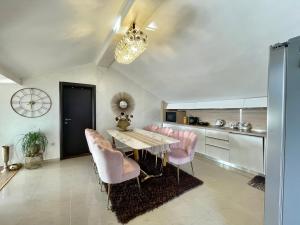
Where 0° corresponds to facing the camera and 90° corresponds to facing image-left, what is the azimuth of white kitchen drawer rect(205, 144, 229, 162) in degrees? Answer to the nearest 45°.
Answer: approximately 45°

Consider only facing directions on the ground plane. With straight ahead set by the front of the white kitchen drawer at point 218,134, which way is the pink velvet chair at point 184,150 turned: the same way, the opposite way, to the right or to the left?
the same way

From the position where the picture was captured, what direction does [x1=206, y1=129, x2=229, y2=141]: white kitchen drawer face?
facing the viewer and to the left of the viewer

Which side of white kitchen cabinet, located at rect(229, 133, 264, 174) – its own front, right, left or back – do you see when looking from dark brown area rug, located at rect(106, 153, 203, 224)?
front

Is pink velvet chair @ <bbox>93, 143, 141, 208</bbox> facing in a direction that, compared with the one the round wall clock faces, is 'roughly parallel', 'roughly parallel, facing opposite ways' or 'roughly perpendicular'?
roughly perpendicular

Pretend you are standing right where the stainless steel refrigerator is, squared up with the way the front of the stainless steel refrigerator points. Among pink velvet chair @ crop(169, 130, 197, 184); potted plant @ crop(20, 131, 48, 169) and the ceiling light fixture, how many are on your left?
0

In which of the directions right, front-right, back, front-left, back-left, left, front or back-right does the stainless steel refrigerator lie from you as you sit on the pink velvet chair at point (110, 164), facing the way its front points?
right

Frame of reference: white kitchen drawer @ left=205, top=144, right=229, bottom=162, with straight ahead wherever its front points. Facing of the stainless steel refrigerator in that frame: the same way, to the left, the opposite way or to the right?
the same way

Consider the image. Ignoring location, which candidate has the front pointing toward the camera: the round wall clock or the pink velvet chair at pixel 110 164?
the round wall clock

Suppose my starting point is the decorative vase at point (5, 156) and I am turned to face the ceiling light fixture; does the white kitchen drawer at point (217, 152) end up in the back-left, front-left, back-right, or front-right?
front-left

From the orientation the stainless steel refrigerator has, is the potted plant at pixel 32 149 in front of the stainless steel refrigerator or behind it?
in front

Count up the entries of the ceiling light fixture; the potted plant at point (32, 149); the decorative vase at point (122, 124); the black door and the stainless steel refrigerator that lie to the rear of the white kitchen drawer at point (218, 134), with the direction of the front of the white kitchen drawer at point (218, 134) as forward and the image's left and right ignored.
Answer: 0

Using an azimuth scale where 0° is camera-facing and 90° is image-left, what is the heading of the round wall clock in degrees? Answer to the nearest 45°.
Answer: approximately 0°

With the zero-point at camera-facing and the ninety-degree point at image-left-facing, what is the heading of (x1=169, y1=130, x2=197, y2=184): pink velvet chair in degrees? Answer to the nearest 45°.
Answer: approximately 45°

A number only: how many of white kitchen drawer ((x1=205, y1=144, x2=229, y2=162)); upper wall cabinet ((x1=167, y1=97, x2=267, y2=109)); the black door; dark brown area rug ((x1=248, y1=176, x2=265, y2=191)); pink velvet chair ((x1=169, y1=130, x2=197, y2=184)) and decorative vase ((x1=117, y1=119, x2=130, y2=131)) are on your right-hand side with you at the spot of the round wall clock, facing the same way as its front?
0

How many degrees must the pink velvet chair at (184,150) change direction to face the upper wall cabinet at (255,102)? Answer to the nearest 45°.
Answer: approximately 135° to its left

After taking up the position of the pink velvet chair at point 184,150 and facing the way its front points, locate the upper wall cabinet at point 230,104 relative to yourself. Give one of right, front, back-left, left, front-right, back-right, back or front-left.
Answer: back

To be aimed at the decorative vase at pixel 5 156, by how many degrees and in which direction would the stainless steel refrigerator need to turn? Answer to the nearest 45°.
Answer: approximately 45° to its right

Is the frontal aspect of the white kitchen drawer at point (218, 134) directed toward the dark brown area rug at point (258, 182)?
no

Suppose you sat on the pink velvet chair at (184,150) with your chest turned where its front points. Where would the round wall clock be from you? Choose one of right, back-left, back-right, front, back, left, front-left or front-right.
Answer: front-right

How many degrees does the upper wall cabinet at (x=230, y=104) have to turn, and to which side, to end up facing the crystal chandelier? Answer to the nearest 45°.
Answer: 0° — it already faces it
